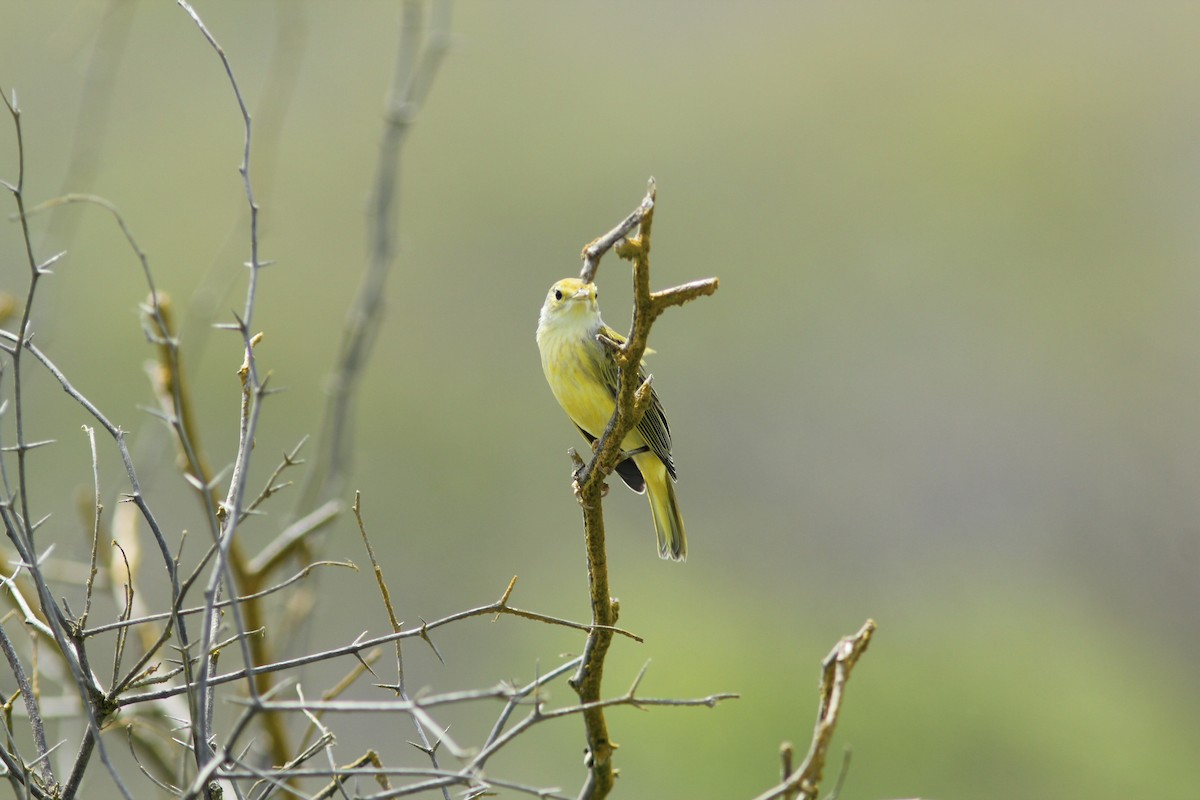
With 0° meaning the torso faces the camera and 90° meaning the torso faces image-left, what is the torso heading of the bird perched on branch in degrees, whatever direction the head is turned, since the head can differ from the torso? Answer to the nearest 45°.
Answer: approximately 45°

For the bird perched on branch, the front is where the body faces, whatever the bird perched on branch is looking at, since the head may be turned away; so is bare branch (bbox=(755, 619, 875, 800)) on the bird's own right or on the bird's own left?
on the bird's own left
